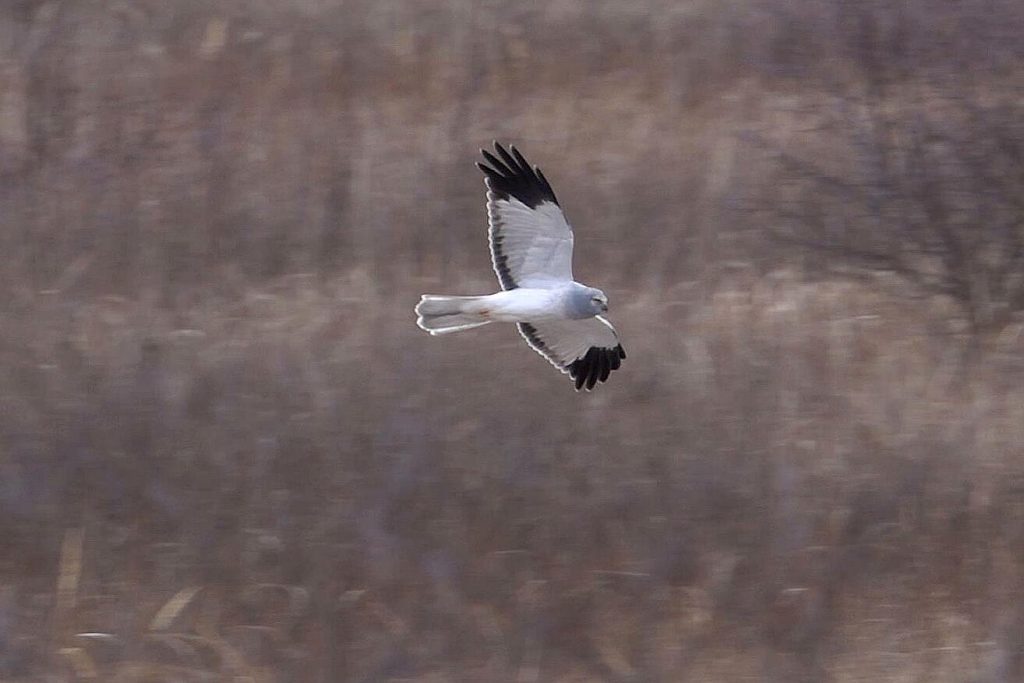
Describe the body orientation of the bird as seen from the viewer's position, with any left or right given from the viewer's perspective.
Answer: facing to the right of the viewer
